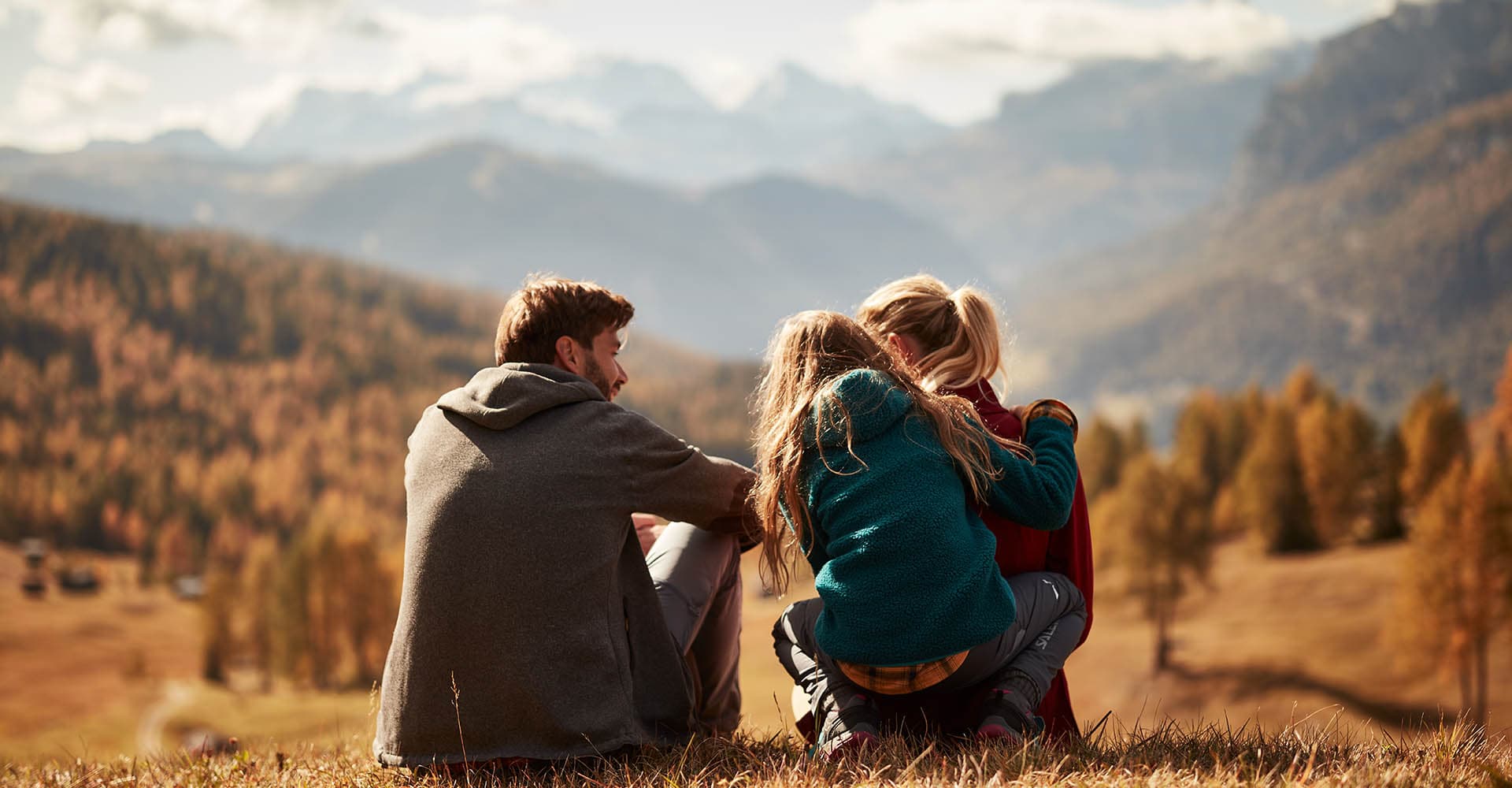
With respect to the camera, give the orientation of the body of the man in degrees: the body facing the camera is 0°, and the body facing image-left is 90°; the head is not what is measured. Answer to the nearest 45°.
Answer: approximately 225°

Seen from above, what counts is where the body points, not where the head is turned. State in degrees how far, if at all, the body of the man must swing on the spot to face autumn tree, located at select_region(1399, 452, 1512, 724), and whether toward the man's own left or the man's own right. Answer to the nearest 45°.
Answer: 0° — they already face it

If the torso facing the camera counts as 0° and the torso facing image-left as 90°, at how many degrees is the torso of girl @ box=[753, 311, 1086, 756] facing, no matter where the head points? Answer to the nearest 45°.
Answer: approximately 180°

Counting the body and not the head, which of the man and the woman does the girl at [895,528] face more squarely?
the woman

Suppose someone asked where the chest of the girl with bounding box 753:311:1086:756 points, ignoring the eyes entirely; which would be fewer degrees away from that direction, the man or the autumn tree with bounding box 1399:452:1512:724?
the autumn tree

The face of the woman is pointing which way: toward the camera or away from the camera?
away from the camera

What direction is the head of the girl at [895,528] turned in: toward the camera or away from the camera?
away from the camera

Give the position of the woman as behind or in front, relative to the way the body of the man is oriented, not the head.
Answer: in front
